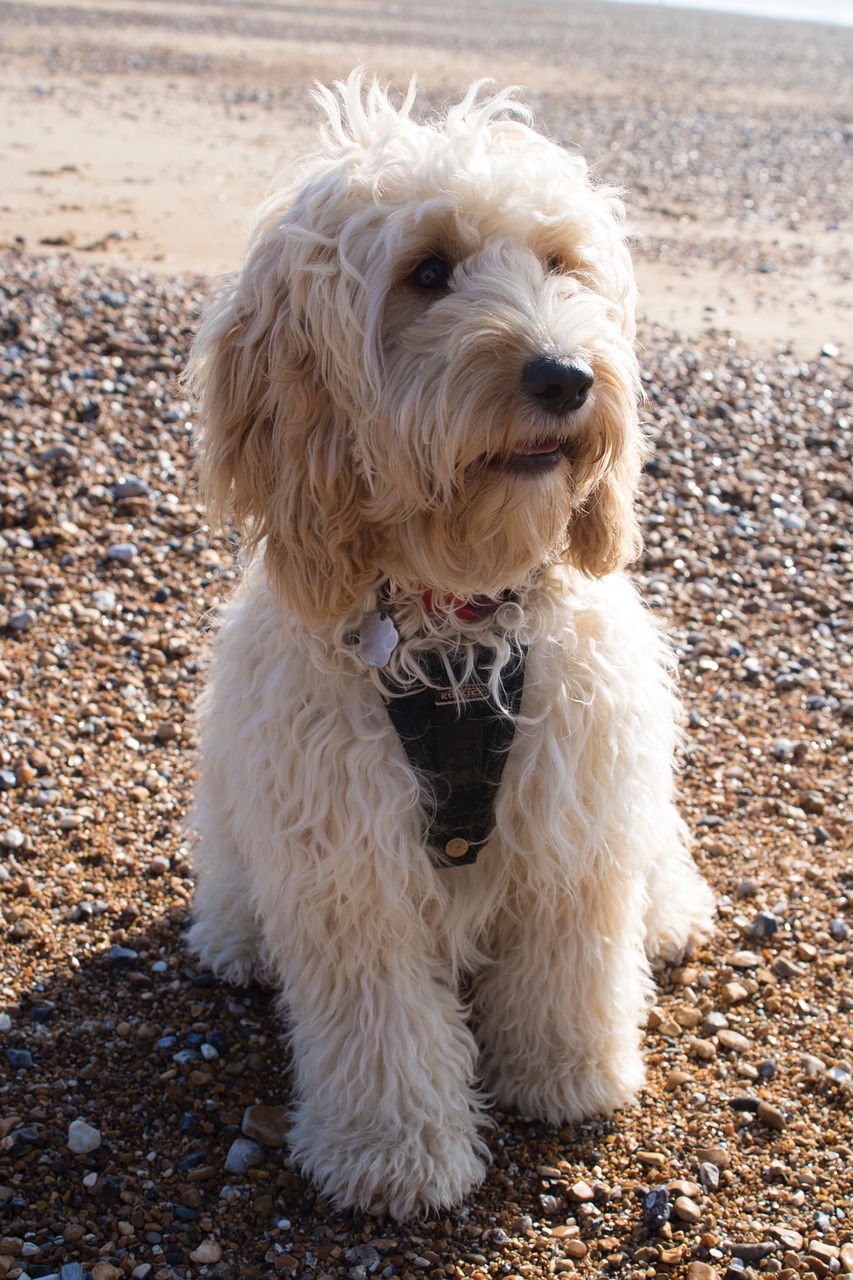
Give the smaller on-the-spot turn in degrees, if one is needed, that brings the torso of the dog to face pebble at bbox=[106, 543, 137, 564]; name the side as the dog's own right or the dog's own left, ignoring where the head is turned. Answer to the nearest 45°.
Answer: approximately 135° to the dog's own right

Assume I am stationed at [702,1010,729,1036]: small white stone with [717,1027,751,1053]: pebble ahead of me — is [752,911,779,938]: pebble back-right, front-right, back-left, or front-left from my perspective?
back-left

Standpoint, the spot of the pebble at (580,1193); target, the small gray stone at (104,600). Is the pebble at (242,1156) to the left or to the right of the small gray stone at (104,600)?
left

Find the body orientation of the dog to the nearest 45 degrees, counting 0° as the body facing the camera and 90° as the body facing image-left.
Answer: approximately 0°

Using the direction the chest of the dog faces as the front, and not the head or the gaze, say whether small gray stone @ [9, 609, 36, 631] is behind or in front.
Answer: behind

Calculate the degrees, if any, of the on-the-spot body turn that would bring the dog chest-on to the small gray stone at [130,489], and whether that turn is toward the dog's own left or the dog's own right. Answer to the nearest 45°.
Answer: approximately 135° to the dog's own right
